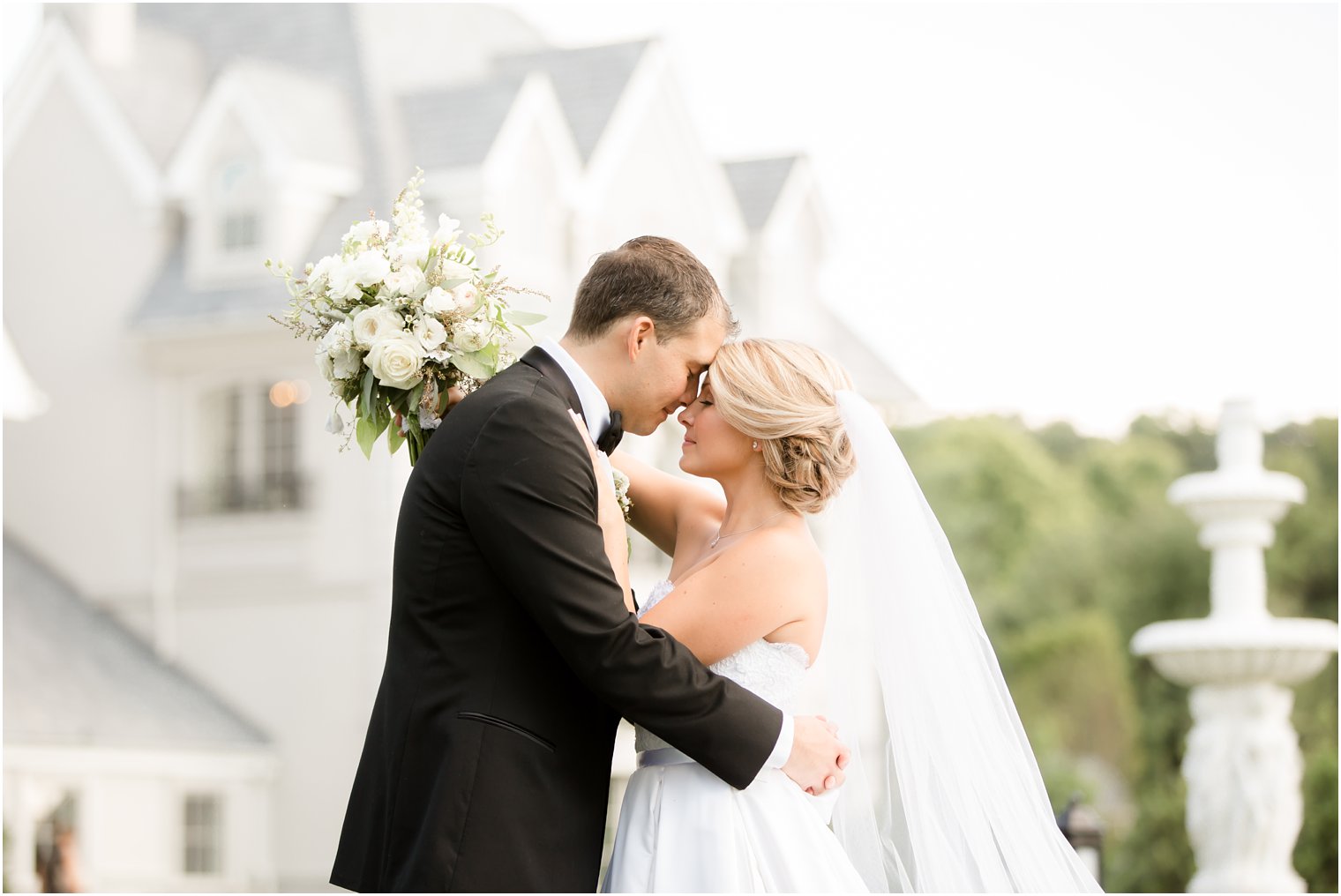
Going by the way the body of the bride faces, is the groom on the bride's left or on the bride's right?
on the bride's right

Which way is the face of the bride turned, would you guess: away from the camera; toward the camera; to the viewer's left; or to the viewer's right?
to the viewer's left

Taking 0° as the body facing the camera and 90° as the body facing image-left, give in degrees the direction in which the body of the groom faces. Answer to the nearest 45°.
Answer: approximately 270°

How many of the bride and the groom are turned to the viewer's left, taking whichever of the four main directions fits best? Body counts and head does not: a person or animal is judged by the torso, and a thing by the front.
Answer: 1

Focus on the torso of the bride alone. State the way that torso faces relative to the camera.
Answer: to the viewer's left

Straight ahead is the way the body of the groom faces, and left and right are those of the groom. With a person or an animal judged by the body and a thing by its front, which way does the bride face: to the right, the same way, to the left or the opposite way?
the opposite way

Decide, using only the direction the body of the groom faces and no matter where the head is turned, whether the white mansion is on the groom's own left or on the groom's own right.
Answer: on the groom's own left

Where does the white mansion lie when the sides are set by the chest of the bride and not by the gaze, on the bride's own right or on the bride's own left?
on the bride's own right
